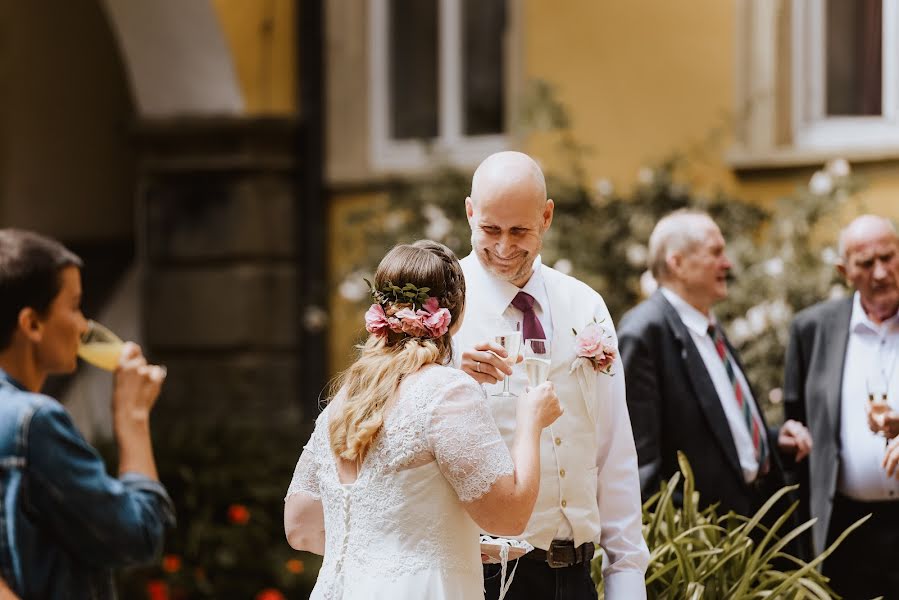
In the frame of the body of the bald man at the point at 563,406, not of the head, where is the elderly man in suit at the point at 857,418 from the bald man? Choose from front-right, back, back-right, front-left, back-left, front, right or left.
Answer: back-left

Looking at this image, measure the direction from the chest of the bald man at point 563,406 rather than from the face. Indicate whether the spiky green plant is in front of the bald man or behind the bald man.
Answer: behind

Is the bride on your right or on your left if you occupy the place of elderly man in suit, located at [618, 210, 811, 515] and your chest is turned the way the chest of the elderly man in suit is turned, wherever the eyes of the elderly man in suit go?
on your right

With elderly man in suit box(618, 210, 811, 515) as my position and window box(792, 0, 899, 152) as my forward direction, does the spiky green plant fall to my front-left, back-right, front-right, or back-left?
back-right

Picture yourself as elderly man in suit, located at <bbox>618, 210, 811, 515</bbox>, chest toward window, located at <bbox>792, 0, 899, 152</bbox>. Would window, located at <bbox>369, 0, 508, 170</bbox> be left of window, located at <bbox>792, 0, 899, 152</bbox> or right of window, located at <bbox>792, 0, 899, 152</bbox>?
left

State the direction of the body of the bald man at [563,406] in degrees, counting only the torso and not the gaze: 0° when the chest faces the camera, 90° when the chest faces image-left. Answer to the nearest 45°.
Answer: approximately 0°

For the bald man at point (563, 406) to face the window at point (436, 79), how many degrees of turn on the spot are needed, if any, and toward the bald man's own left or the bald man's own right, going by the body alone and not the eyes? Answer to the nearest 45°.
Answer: approximately 180°

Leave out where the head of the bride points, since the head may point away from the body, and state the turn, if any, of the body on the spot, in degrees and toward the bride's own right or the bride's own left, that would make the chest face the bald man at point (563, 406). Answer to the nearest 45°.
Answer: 0° — they already face them

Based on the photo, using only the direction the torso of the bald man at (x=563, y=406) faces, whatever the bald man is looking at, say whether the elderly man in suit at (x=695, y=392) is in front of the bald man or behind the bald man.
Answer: behind

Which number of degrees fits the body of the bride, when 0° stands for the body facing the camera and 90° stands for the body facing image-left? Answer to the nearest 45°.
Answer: approximately 225°

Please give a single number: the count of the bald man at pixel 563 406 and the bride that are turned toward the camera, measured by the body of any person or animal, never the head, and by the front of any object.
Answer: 1

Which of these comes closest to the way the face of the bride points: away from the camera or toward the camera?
away from the camera
